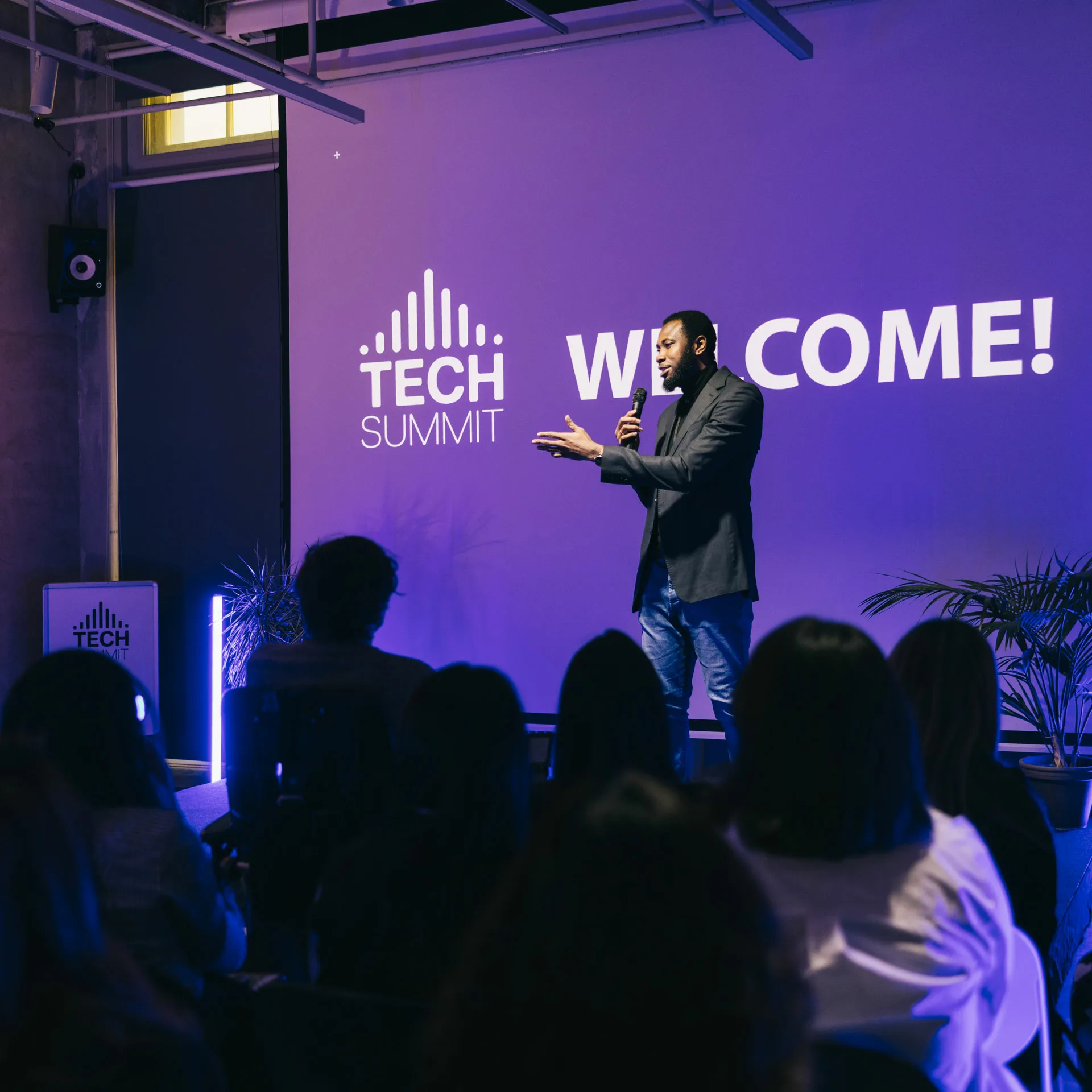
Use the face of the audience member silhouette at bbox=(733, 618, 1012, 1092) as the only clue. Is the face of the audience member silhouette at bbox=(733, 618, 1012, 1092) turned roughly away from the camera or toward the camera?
away from the camera

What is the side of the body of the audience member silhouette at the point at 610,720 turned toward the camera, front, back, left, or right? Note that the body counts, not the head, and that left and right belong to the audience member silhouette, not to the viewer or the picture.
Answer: back

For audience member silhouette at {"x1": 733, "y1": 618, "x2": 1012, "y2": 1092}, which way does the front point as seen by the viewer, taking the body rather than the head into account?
away from the camera

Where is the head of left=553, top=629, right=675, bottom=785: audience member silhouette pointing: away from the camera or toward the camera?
away from the camera

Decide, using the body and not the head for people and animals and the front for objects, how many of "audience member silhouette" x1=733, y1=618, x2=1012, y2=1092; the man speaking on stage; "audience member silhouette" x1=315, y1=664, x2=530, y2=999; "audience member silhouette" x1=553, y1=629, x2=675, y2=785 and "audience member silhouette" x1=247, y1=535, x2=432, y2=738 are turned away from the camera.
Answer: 4

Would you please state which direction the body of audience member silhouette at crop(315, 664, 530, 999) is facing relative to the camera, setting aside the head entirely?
away from the camera

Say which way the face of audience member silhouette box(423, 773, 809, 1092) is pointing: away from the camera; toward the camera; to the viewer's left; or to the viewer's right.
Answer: away from the camera

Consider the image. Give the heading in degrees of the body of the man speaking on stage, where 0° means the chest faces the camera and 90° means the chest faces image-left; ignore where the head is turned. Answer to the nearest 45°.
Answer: approximately 45°

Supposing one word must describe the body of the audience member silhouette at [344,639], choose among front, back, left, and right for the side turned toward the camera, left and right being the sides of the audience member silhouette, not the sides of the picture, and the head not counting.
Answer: back

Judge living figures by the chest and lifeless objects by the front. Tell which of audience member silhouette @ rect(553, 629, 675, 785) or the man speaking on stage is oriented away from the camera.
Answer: the audience member silhouette

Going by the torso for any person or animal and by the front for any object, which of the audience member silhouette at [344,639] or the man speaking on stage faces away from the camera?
the audience member silhouette

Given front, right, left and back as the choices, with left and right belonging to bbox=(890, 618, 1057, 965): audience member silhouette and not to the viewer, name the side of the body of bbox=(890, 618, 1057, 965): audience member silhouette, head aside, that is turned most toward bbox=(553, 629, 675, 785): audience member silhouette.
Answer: left

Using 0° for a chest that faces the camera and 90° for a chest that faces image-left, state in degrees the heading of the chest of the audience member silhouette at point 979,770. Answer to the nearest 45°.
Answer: approximately 180°

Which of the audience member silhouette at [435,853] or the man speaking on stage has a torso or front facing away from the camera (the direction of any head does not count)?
the audience member silhouette
